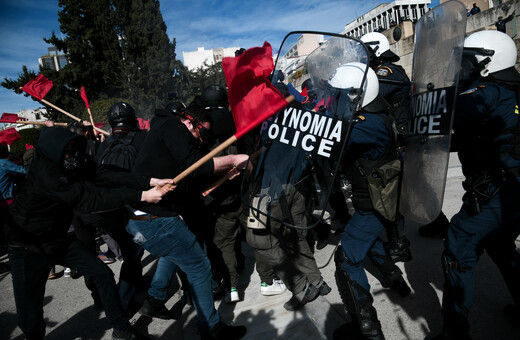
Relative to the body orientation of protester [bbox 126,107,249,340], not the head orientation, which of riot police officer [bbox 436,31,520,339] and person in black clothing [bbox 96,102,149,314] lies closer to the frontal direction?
the riot police officer

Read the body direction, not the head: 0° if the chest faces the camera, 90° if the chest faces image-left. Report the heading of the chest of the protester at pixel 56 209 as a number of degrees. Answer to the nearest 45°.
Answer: approximately 270°

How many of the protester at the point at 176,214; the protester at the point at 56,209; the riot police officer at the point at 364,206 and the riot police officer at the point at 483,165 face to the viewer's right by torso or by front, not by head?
2

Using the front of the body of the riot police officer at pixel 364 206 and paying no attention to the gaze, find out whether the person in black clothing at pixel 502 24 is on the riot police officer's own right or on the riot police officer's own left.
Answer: on the riot police officer's own right

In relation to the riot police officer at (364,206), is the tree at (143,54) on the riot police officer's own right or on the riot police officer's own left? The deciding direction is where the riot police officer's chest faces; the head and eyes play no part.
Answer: on the riot police officer's own right

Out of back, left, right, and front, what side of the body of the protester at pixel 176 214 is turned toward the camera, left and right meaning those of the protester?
right

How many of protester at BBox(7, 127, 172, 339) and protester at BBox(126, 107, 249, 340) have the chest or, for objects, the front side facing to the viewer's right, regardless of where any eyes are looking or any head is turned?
2

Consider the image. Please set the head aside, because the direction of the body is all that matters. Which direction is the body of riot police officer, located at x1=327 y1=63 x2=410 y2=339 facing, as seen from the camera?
to the viewer's left

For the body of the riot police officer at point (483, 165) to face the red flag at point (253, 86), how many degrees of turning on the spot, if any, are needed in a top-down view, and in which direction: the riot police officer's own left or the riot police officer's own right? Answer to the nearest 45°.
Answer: approximately 45° to the riot police officer's own left
